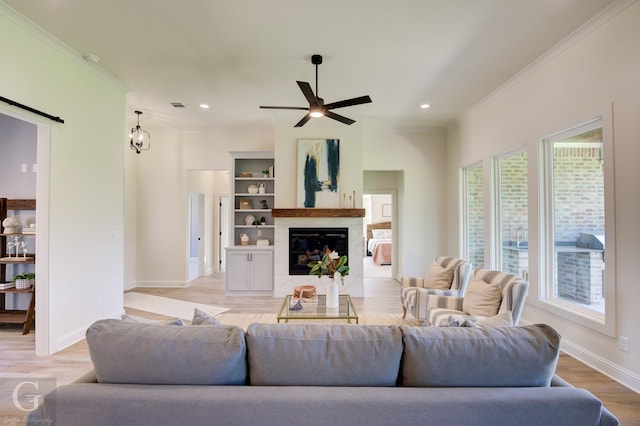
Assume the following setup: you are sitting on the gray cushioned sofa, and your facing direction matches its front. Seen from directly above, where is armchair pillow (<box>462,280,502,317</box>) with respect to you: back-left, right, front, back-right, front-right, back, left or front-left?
front-right

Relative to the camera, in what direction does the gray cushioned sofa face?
facing away from the viewer

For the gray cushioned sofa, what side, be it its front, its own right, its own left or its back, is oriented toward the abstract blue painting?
front

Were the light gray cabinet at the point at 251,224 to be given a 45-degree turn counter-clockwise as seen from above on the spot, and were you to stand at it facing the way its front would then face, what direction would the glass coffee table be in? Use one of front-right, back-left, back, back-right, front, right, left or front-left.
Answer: front-right

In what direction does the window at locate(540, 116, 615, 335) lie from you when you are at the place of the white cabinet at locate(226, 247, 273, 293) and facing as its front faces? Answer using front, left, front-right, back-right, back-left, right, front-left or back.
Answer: front-left

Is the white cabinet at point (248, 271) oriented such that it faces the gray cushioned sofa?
yes

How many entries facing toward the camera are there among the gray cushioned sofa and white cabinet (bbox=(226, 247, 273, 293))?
1

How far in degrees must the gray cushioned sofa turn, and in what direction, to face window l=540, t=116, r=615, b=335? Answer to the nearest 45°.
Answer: approximately 45° to its right

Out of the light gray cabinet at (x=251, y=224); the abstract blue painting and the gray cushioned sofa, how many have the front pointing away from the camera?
1

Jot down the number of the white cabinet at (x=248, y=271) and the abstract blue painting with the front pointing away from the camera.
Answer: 0

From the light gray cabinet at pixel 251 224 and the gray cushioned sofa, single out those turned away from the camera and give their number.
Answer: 1

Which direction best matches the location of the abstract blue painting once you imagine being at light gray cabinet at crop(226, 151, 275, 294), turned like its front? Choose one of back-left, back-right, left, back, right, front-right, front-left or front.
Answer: front-left

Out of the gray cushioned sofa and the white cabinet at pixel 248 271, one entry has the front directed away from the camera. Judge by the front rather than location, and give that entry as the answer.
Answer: the gray cushioned sofa

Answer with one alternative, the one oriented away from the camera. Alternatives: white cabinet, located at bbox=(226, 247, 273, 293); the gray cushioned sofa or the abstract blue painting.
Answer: the gray cushioned sofa

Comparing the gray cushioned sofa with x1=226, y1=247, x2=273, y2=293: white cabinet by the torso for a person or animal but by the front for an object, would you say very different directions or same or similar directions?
very different directions
